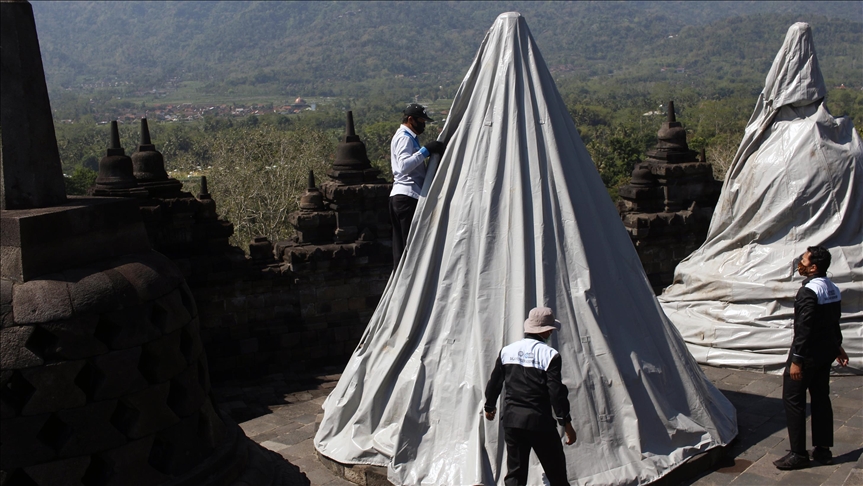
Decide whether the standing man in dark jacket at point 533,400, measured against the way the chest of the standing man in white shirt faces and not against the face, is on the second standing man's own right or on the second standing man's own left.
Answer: on the second standing man's own right

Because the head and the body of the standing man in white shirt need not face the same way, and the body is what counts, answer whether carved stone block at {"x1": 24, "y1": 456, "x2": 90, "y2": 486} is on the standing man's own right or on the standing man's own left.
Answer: on the standing man's own right

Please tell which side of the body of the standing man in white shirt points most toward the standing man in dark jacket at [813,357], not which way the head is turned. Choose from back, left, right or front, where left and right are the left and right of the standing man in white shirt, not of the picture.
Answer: front

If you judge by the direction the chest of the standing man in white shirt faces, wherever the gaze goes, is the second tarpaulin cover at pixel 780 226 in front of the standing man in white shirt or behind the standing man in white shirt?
in front

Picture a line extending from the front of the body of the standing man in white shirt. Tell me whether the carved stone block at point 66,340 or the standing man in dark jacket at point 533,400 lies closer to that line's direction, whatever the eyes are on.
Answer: the standing man in dark jacket

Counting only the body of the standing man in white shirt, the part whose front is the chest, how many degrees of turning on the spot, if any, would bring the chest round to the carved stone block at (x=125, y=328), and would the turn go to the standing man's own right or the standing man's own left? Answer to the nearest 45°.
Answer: approximately 90° to the standing man's own right

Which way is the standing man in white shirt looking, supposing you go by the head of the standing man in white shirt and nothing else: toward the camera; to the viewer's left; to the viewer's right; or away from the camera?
to the viewer's right

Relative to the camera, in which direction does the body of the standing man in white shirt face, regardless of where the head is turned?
to the viewer's right
